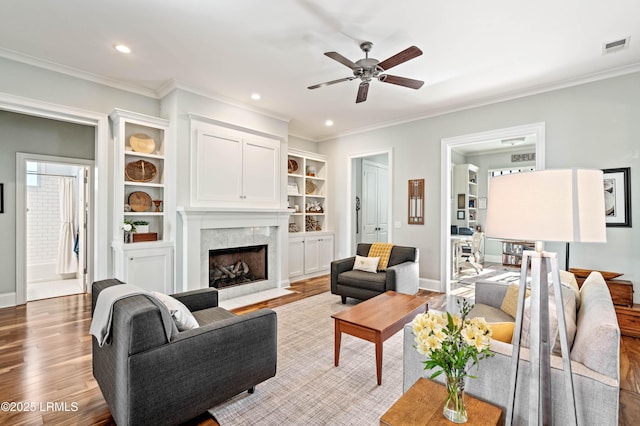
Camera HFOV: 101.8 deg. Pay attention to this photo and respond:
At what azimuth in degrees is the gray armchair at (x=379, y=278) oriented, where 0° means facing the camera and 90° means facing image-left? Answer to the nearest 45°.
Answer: approximately 45°

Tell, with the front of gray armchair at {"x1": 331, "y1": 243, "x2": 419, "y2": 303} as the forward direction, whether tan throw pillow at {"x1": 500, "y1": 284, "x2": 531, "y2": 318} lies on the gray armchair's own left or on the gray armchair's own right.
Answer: on the gray armchair's own left

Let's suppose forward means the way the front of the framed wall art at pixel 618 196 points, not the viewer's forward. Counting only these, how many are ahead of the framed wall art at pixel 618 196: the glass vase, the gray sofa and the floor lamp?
3

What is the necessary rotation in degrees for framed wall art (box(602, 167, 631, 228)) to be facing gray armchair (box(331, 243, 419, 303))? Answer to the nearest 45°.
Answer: approximately 45° to its right

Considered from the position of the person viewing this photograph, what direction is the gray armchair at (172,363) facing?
facing away from the viewer and to the right of the viewer

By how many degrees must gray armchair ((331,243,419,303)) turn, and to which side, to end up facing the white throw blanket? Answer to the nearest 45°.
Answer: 0° — it already faces it

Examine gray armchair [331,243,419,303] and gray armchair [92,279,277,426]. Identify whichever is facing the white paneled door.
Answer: gray armchair [92,279,277,426]

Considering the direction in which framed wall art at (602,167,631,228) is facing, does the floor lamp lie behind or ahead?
ahead

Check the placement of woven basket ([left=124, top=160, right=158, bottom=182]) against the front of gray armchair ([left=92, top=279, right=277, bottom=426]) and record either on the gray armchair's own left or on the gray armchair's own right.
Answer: on the gray armchair's own left

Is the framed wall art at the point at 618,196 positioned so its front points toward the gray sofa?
yes

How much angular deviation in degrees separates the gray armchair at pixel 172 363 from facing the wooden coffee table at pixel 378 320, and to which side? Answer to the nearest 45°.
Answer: approximately 45° to its right
